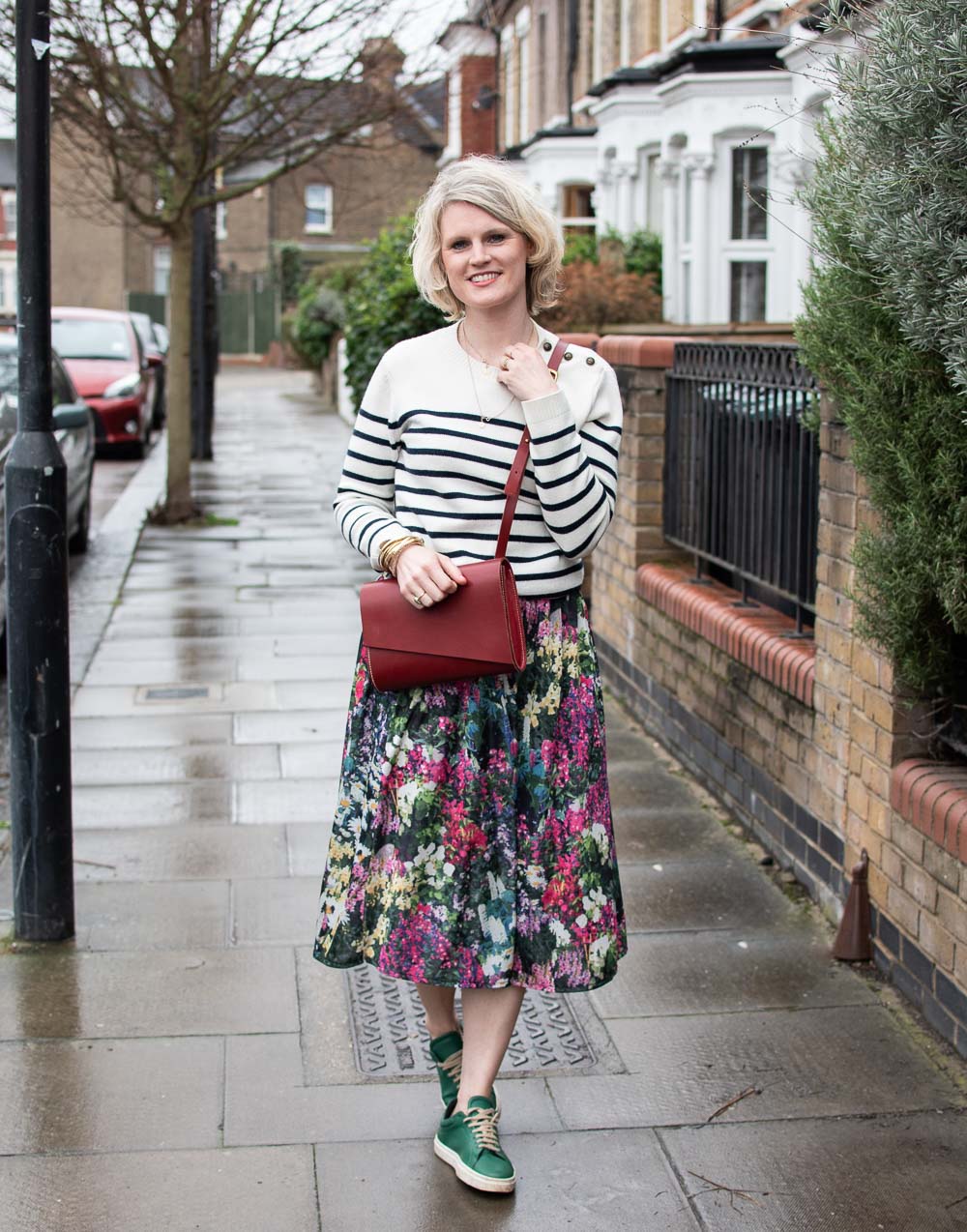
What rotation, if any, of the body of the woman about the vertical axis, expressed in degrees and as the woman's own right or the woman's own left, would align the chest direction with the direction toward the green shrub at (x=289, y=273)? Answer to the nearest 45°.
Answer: approximately 180°

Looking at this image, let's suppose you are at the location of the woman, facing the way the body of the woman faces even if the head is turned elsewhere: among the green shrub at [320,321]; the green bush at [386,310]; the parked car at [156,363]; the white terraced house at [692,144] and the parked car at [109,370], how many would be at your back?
5

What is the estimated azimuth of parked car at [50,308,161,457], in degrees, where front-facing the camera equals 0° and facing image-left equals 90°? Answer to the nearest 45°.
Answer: approximately 0°

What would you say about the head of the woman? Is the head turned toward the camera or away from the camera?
toward the camera

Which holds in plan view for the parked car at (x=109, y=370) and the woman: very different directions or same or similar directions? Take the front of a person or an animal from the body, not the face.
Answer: same or similar directions

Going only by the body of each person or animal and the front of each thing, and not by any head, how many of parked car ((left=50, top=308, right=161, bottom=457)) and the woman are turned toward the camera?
2

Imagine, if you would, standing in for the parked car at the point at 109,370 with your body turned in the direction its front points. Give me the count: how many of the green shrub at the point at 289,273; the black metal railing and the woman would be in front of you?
2

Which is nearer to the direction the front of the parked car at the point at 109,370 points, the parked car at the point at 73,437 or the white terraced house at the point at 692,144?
the parked car

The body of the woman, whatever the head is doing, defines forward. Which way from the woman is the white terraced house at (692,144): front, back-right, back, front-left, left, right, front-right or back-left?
back

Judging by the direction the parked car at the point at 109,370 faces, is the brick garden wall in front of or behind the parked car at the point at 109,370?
in front

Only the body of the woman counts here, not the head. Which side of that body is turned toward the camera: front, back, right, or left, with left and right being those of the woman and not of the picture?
front

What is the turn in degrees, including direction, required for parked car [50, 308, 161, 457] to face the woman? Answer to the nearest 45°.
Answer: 0° — it already faces them

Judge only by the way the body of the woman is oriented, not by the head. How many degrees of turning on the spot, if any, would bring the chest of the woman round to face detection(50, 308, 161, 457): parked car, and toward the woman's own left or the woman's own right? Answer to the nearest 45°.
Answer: approximately 180°
